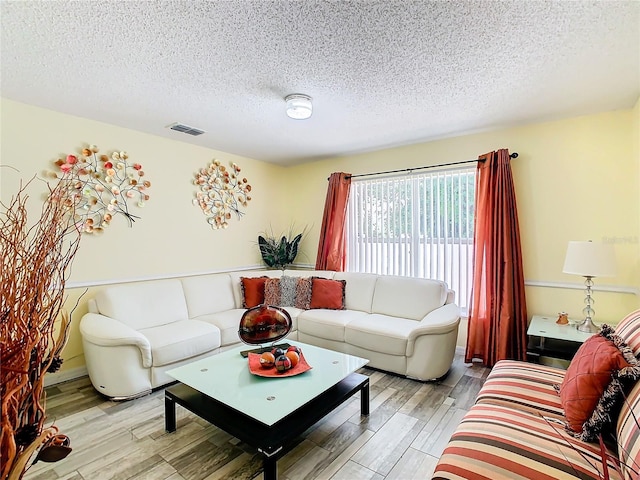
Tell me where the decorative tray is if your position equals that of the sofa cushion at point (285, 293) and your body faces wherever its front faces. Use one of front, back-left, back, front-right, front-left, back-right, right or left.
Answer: front

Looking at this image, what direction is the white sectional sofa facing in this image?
toward the camera

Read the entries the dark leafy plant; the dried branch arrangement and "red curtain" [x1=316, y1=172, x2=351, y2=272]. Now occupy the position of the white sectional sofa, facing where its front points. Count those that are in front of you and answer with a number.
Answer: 1

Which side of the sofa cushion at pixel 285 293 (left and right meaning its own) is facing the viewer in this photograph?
front

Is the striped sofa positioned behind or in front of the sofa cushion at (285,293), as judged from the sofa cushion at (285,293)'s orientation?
in front

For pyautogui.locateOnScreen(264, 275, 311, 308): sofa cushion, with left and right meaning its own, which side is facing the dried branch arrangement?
front

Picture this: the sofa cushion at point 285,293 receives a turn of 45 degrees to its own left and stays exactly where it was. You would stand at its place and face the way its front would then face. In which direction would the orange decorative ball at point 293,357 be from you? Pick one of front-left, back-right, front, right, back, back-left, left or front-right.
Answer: front-right

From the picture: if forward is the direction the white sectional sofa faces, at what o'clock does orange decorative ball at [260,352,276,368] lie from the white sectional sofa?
The orange decorative ball is roughly at 11 o'clock from the white sectional sofa.

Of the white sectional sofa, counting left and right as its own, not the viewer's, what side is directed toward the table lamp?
left

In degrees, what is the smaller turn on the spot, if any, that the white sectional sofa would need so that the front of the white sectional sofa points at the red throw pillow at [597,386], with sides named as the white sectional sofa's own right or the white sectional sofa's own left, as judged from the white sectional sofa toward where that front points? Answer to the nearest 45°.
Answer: approximately 45° to the white sectional sofa's own left

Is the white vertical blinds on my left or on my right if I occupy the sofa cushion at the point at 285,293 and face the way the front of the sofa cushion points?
on my left

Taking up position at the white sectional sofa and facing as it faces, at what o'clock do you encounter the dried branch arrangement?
The dried branch arrangement is roughly at 12 o'clock from the white sectional sofa.

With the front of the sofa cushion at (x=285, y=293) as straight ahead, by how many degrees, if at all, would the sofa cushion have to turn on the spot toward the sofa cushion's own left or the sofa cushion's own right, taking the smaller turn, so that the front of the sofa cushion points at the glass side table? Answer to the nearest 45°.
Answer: approximately 45° to the sofa cushion's own left

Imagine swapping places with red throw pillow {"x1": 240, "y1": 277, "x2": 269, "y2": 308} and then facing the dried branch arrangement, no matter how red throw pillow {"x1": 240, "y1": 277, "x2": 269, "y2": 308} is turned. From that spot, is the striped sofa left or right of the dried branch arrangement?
left

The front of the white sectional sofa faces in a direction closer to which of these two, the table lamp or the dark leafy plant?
the table lamp
